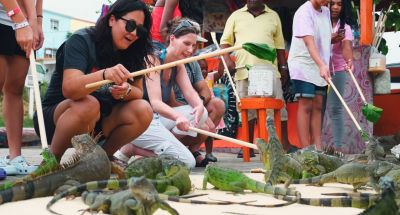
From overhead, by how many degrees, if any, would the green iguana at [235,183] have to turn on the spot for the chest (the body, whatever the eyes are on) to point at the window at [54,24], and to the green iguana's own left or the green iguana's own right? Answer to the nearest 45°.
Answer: approximately 90° to the green iguana's own right

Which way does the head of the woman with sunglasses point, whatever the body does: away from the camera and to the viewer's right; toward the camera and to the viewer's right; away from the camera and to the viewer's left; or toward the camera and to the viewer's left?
toward the camera and to the viewer's right

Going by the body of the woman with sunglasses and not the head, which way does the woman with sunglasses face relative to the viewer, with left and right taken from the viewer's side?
facing the viewer and to the right of the viewer

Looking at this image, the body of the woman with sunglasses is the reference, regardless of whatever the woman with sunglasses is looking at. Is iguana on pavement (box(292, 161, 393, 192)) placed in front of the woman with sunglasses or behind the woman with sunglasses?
in front

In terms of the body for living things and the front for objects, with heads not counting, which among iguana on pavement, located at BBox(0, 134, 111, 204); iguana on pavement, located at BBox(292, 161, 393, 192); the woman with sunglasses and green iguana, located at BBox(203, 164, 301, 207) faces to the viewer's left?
the green iguana

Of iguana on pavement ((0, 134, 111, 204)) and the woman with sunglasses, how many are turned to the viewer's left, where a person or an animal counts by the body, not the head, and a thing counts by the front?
0

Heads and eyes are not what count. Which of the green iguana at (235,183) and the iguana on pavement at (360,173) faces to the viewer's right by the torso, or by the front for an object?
the iguana on pavement

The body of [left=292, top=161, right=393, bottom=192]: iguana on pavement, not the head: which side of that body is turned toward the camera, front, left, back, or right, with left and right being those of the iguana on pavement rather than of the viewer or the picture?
right

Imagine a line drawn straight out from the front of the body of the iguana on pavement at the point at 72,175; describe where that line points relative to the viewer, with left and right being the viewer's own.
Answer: facing away from the viewer and to the right of the viewer

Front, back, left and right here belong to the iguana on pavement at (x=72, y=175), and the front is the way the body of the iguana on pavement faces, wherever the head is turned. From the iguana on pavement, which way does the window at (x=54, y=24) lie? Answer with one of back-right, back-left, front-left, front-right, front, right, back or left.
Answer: front-left

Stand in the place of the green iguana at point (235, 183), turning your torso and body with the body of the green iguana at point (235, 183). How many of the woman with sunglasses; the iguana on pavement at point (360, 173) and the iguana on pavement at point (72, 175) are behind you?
1

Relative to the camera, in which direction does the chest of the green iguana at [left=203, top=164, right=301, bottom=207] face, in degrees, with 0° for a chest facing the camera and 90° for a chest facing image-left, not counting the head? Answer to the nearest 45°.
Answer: approximately 90°
